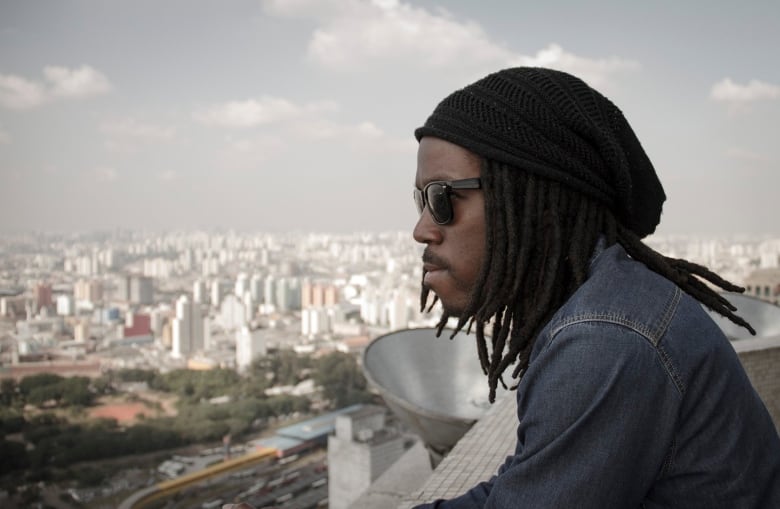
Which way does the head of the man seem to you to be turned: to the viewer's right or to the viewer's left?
to the viewer's left

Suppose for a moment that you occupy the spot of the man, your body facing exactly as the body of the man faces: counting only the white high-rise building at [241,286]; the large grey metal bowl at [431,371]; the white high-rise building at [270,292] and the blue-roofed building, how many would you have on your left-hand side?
0

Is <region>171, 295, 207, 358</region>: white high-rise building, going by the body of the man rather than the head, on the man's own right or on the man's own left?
on the man's own right

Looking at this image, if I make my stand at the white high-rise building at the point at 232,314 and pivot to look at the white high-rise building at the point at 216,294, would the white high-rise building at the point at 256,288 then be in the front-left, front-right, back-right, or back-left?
front-right

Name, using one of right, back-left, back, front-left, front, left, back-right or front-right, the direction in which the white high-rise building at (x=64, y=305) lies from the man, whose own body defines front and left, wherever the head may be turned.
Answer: front-right

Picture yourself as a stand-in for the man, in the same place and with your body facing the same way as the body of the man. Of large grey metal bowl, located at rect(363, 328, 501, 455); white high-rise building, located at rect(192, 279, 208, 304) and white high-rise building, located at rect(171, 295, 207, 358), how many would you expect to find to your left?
0

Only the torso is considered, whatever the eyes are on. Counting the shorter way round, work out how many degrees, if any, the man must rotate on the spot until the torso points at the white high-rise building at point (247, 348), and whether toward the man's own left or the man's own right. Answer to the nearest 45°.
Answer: approximately 45° to the man's own right

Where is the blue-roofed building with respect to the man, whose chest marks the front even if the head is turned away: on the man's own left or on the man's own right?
on the man's own right

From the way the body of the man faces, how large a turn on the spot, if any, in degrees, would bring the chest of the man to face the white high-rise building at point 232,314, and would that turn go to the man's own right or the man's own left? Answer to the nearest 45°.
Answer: approximately 45° to the man's own right

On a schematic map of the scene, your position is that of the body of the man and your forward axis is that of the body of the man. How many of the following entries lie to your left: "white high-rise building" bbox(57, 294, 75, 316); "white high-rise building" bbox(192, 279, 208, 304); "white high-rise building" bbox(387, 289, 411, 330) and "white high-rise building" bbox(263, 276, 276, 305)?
0

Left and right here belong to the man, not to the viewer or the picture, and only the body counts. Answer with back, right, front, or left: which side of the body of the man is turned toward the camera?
left

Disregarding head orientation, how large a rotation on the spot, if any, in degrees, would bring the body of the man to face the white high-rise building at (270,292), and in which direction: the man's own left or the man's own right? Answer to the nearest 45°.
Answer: approximately 45° to the man's own right

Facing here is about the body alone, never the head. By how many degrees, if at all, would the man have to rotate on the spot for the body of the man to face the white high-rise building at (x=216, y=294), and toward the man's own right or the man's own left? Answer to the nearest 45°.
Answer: approximately 45° to the man's own right

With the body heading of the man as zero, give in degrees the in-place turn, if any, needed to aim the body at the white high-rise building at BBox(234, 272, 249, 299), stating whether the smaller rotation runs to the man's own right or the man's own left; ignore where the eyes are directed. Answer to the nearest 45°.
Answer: approximately 45° to the man's own right

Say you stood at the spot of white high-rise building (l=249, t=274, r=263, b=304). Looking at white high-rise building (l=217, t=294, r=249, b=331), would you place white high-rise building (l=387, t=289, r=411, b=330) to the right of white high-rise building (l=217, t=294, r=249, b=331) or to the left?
left

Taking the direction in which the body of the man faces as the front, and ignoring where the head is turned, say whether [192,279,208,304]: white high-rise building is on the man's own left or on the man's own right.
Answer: on the man's own right

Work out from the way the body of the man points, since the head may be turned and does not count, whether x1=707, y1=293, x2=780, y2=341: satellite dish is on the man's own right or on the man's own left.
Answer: on the man's own right
